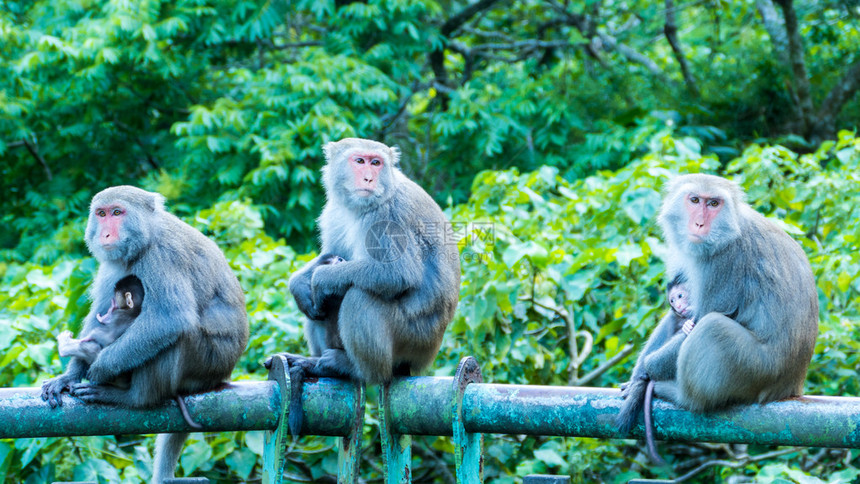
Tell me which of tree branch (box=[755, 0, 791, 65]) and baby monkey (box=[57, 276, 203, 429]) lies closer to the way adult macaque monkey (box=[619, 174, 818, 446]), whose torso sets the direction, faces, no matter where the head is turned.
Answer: the baby monkey

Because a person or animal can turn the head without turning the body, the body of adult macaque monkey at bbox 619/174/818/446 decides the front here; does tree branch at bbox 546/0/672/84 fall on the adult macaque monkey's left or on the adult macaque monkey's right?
on the adult macaque monkey's right

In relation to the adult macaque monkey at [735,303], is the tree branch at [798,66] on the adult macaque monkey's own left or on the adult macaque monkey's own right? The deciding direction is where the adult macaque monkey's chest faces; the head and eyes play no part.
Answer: on the adult macaque monkey's own right

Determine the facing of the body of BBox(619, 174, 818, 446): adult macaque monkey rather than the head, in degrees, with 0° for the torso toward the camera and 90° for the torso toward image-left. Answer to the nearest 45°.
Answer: approximately 90°

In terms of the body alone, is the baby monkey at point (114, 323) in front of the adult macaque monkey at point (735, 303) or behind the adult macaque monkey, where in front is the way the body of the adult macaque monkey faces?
in front
